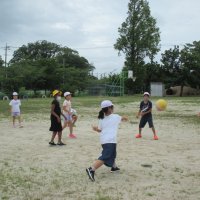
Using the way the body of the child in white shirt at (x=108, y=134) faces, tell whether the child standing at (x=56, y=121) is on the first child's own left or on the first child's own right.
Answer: on the first child's own left

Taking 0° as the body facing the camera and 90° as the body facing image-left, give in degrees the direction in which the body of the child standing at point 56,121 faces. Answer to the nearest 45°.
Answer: approximately 270°

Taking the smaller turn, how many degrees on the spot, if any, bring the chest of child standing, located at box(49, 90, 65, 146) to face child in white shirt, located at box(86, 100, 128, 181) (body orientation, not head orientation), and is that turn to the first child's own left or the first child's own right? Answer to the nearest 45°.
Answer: approximately 90° to the first child's own right

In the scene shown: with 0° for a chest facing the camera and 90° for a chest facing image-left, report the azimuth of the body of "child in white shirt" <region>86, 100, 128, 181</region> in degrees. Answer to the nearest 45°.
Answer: approximately 225°
